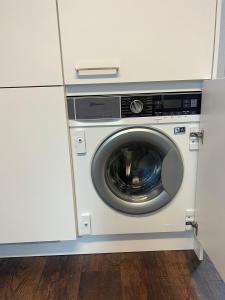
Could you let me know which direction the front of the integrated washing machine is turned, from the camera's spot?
facing the viewer
